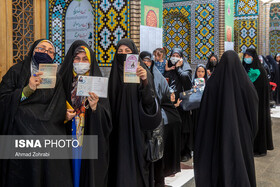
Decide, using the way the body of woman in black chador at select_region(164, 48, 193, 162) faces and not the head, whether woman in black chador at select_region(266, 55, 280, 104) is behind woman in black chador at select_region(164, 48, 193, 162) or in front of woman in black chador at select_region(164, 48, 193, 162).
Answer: behind

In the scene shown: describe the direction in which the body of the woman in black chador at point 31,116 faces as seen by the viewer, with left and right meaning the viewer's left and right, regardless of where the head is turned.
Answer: facing the viewer and to the right of the viewer

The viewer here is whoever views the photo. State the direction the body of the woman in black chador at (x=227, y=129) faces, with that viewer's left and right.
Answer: facing away from the viewer

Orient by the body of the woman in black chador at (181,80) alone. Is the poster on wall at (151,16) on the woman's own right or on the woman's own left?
on the woman's own right

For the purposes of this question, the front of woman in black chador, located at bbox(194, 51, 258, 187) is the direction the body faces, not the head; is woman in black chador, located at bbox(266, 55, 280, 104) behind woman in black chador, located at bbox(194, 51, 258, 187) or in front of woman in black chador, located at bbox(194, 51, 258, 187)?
in front

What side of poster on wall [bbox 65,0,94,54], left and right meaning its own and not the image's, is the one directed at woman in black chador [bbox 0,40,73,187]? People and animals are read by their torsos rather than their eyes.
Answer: front

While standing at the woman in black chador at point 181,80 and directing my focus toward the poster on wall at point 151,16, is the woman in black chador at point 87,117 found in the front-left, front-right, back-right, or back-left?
back-left

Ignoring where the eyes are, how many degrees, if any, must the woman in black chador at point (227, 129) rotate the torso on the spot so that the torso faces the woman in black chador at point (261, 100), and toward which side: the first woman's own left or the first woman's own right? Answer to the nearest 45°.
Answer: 0° — they already face them
